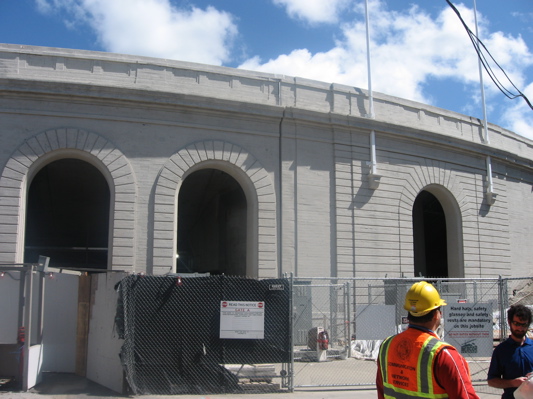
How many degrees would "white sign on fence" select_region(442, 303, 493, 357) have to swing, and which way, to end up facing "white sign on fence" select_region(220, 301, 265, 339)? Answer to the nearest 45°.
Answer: approximately 45° to its right

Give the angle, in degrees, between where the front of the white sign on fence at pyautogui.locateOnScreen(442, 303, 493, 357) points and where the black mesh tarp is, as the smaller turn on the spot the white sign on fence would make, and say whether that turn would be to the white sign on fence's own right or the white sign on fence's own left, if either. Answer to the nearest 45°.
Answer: approximately 45° to the white sign on fence's own right

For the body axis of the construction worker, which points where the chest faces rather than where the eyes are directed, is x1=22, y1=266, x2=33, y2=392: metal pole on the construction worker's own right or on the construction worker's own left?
on the construction worker's own left

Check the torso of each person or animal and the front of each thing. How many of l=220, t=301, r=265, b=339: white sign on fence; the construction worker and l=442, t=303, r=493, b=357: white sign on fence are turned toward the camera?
2

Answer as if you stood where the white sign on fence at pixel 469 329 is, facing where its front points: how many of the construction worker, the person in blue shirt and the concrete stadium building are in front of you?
2

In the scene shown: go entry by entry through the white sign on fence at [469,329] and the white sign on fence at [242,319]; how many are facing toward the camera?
2

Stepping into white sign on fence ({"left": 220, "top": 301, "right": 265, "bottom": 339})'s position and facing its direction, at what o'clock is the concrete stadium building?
The concrete stadium building is roughly at 6 o'clock from the white sign on fence.

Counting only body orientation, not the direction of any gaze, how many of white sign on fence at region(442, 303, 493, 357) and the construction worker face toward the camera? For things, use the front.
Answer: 1

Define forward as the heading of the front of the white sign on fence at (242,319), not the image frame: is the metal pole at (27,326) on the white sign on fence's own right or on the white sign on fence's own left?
on the white sign on fence's own right
